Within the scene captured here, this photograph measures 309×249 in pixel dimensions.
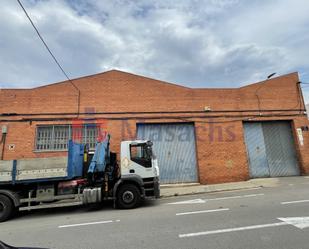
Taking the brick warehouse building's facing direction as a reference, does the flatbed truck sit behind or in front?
in front

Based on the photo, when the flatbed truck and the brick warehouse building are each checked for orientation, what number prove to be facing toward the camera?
1

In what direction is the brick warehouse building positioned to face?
toward the camera

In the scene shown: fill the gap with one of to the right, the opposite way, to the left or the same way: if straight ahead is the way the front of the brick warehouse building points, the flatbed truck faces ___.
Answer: to the left

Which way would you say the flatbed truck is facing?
to the viewer's right

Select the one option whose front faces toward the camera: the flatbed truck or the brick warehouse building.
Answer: the brick warehouse building
